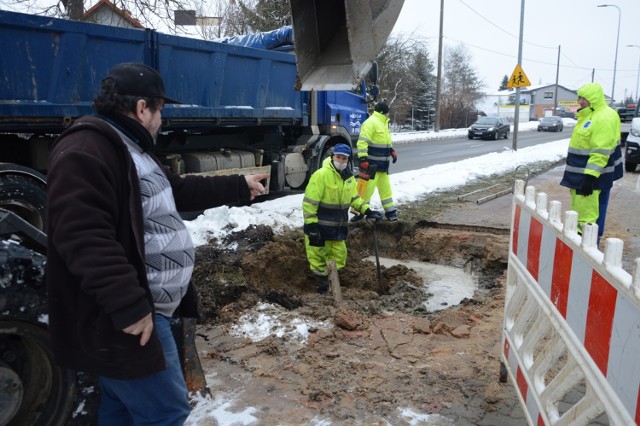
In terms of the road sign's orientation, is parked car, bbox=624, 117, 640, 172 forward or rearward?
forward

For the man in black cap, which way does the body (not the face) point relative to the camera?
to the viewer's right

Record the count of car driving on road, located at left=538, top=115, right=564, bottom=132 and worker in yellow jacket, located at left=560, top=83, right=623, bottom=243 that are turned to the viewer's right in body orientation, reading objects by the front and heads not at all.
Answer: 0

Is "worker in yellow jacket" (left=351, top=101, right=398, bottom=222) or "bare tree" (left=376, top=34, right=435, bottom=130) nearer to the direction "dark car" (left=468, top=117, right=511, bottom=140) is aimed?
the worker in yellow jacket

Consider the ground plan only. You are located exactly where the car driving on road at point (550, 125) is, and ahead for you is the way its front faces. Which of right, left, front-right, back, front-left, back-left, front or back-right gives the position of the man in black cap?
front-left

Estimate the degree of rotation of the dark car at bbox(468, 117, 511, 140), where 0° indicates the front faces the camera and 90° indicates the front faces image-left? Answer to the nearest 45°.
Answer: approximately 45°

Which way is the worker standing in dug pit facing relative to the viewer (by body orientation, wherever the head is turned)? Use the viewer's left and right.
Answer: facing the viewer and to the right of the viewer

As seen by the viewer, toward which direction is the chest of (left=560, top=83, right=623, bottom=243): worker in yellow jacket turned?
to the viewer's left

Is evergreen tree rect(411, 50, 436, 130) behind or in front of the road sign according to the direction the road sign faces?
behind

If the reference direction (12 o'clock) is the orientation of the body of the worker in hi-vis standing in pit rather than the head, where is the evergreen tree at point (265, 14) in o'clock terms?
The evergreen tree is roughly at 7 o'clock from the worker in hi-vis standing in pit.
